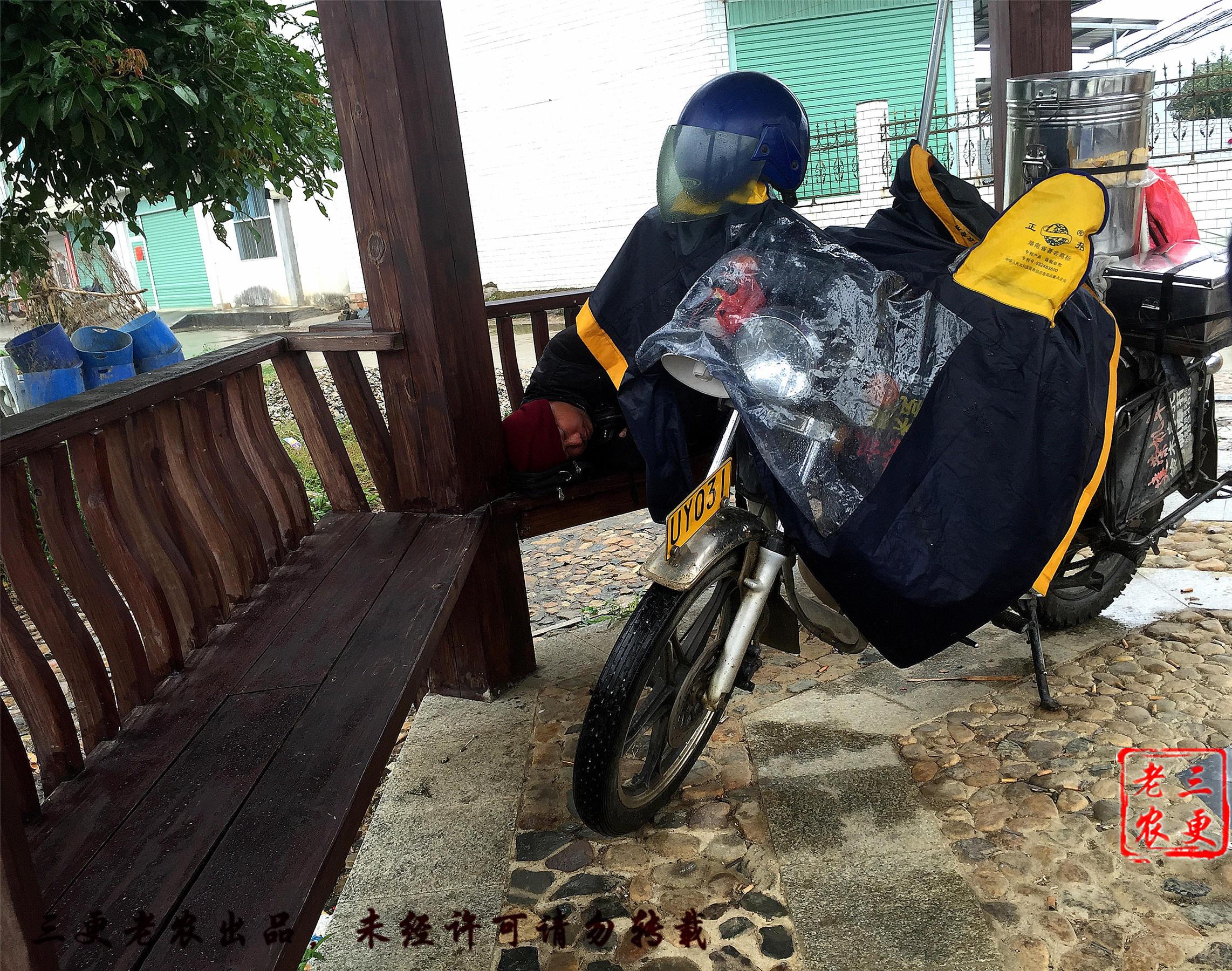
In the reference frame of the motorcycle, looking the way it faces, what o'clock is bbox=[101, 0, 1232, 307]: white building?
The white building is roughly at 4 o'clock from the motorcycle.

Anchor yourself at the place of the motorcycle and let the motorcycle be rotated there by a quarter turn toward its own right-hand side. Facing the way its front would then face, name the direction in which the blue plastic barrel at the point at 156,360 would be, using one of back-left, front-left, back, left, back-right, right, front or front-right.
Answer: front

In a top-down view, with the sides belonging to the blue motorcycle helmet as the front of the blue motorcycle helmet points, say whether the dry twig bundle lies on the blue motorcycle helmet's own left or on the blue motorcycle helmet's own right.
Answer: on the blue motorcycle helmet's own right

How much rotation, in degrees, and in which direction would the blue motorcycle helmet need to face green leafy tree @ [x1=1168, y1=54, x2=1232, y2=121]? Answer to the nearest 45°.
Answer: approximately 180°

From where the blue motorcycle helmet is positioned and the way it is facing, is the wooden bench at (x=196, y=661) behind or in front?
in front

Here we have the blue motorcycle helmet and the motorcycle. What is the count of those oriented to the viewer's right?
0

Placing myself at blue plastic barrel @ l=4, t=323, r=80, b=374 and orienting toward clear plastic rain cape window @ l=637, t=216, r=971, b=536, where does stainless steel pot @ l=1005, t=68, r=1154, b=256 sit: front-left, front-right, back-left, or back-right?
front-left

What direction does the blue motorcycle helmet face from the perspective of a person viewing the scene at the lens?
facing the viewer and to the left of the viewer

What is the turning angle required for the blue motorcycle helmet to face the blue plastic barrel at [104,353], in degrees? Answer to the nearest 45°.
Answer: approximately 90° to its right

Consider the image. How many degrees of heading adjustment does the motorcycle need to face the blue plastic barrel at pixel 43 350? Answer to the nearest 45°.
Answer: approximately 90° to its right

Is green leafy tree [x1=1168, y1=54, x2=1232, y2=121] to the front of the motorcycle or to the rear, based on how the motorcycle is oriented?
to the rear

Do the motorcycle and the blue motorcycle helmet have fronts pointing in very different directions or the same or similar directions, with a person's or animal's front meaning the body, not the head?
same or similar directions

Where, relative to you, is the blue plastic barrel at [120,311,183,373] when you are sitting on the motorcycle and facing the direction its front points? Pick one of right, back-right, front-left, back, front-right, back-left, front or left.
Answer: right

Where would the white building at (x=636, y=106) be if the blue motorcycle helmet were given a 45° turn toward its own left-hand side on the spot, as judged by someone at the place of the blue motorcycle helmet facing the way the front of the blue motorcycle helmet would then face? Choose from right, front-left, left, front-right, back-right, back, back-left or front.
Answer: back
